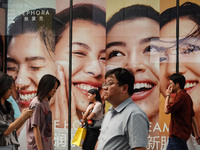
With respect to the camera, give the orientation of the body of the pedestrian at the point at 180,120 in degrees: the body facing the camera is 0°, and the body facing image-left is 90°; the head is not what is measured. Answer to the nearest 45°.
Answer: approximately 90°

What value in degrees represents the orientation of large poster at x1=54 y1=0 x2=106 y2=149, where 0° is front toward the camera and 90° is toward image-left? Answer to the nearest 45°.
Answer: approximately 0°

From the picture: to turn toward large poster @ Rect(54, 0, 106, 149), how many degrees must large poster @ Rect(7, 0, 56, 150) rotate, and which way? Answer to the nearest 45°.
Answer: approximately 90° to its left

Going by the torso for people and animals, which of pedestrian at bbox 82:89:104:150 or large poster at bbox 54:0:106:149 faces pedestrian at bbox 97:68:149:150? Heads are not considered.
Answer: the large poster

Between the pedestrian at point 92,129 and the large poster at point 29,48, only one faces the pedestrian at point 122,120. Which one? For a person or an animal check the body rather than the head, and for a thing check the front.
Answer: the large poster

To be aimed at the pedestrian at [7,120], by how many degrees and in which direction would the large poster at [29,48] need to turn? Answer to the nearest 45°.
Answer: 0° — it already faces them

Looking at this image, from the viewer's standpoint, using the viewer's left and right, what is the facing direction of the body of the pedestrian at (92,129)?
facing to the left of the viewer

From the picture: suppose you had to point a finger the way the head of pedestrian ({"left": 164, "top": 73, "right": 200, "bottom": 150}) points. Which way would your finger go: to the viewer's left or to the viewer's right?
to the viewer's left
